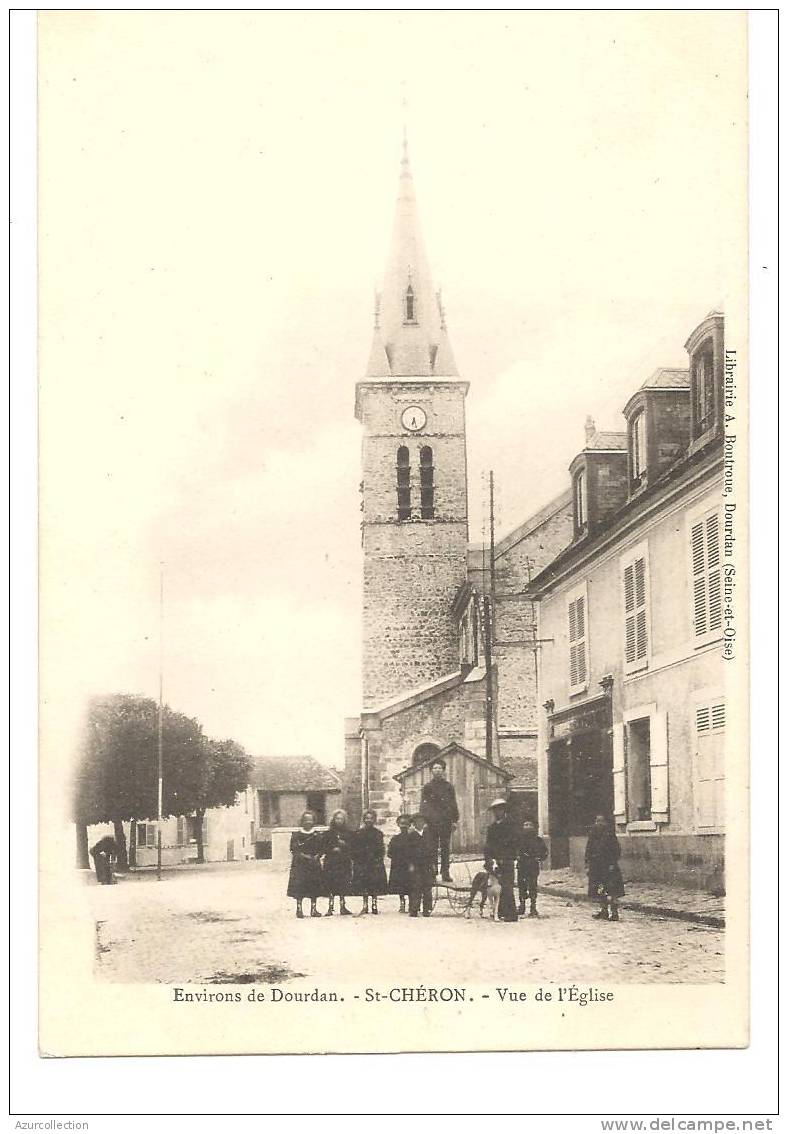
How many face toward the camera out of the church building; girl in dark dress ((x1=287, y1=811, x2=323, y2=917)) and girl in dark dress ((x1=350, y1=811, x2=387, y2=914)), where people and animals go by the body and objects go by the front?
3

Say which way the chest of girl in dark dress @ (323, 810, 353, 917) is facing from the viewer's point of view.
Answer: toward the camera

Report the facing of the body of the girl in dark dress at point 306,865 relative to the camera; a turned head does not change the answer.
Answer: toward the camera

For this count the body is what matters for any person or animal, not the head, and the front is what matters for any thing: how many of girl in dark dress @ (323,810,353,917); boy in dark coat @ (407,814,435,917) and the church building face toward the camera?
3

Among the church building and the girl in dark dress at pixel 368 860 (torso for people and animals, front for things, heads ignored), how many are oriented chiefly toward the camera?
2

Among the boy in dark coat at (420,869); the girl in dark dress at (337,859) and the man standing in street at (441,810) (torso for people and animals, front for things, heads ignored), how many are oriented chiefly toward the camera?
3
